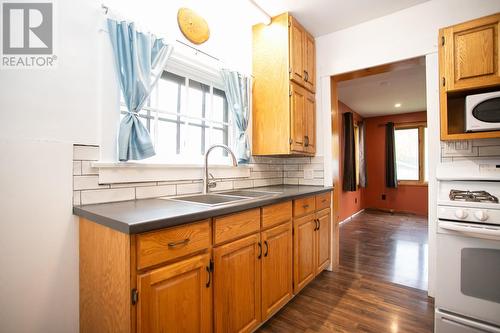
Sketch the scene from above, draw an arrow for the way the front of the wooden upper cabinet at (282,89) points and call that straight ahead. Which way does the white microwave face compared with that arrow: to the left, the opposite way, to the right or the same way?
to the right

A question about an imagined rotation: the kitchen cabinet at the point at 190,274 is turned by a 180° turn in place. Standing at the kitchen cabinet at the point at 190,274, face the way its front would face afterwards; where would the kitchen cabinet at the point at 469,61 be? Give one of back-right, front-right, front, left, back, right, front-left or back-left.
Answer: back-right

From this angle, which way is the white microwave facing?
toward the camera

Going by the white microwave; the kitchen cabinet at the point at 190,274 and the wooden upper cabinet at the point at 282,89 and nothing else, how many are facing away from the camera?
0

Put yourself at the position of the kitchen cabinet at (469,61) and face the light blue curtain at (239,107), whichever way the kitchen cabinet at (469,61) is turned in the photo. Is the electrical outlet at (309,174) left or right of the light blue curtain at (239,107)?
right

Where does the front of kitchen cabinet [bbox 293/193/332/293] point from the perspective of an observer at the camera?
facing the viewer and to the right of the viewer

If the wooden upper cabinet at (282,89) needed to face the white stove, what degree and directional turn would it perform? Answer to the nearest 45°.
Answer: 0° — it already faces it

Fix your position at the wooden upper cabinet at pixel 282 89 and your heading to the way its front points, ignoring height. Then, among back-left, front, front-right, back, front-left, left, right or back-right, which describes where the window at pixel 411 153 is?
left

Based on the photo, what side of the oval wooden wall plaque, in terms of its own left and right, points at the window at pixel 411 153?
left

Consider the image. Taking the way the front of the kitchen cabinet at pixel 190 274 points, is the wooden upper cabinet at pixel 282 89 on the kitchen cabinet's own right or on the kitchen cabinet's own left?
on the kitchen cabinet's own left

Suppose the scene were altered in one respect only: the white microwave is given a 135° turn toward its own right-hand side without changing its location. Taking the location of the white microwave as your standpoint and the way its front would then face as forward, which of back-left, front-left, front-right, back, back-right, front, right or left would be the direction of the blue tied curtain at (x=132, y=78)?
left
